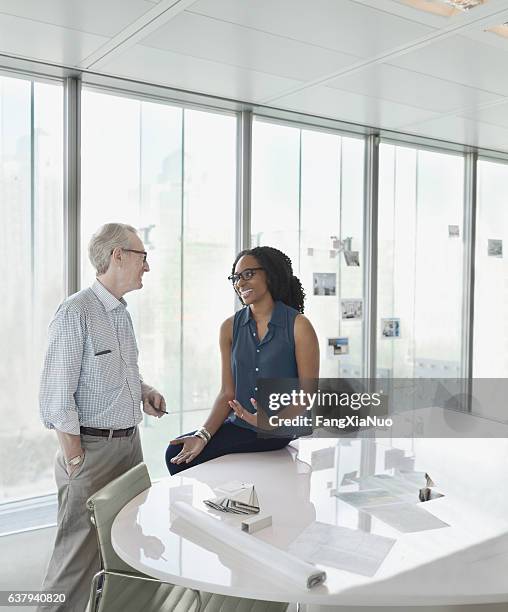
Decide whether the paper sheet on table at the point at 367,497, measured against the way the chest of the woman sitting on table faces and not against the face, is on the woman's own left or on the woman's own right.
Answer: on the woman's own left

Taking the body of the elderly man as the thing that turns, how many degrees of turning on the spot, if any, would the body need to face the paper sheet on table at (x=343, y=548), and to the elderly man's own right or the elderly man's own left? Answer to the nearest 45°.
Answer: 0° — they already face it

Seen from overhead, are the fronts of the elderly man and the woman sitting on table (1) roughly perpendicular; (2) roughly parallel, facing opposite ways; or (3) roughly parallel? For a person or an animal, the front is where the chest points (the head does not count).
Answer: roughly perpendicular

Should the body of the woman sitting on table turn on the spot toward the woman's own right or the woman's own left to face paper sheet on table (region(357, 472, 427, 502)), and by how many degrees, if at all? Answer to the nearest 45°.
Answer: approximately 90° to the woman's own left

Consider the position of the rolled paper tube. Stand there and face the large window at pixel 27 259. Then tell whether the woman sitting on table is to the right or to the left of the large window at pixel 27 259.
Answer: right

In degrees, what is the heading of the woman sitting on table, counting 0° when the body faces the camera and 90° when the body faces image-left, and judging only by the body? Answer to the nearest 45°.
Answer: approximately 45°
